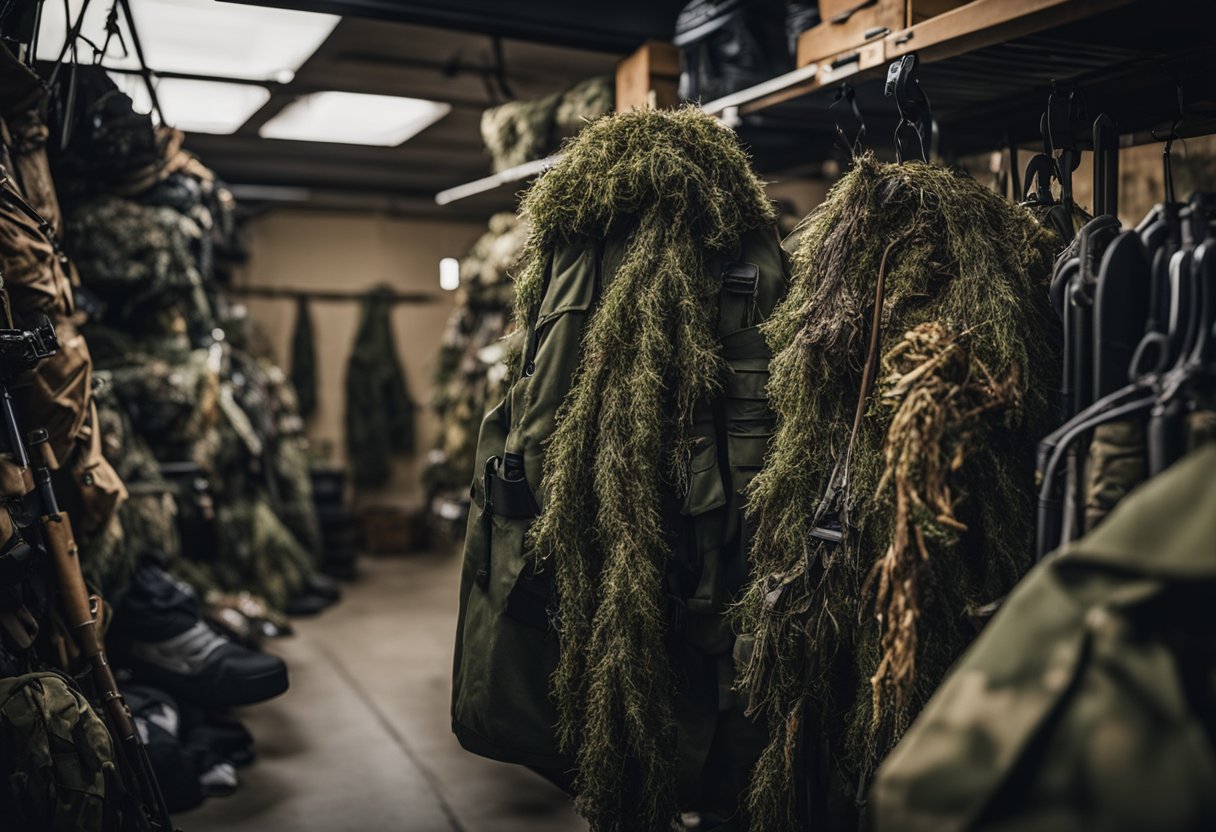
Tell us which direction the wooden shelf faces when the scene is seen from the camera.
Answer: facing the viewer and to the left of the viewer

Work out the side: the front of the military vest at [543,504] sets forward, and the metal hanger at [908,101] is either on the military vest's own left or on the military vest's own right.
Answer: on the military vest's own left

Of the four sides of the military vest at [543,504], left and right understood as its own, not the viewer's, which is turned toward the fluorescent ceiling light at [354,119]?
back

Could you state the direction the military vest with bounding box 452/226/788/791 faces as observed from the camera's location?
facing the viewer

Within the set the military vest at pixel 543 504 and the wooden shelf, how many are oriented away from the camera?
0

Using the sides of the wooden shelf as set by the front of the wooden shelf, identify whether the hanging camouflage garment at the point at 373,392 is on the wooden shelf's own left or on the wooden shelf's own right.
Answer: on the wooden shelf's own right

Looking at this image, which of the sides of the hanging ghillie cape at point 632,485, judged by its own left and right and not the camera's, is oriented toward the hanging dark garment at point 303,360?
back

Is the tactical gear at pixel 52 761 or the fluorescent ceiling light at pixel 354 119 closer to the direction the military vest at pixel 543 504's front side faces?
the tactical gear

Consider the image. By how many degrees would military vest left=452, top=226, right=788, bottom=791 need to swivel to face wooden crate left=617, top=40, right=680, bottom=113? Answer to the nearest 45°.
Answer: approximately 180°

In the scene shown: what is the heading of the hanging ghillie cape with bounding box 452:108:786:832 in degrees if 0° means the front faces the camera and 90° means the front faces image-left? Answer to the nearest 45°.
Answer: approximately 0°

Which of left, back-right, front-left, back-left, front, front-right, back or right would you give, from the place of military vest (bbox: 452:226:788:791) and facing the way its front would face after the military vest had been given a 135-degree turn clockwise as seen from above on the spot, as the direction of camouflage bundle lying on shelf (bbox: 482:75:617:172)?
front-right

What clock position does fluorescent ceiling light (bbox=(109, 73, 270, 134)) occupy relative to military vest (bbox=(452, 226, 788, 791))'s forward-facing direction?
The fluorescent ceiling light is roughly at 5 o'clock from the military vest.
